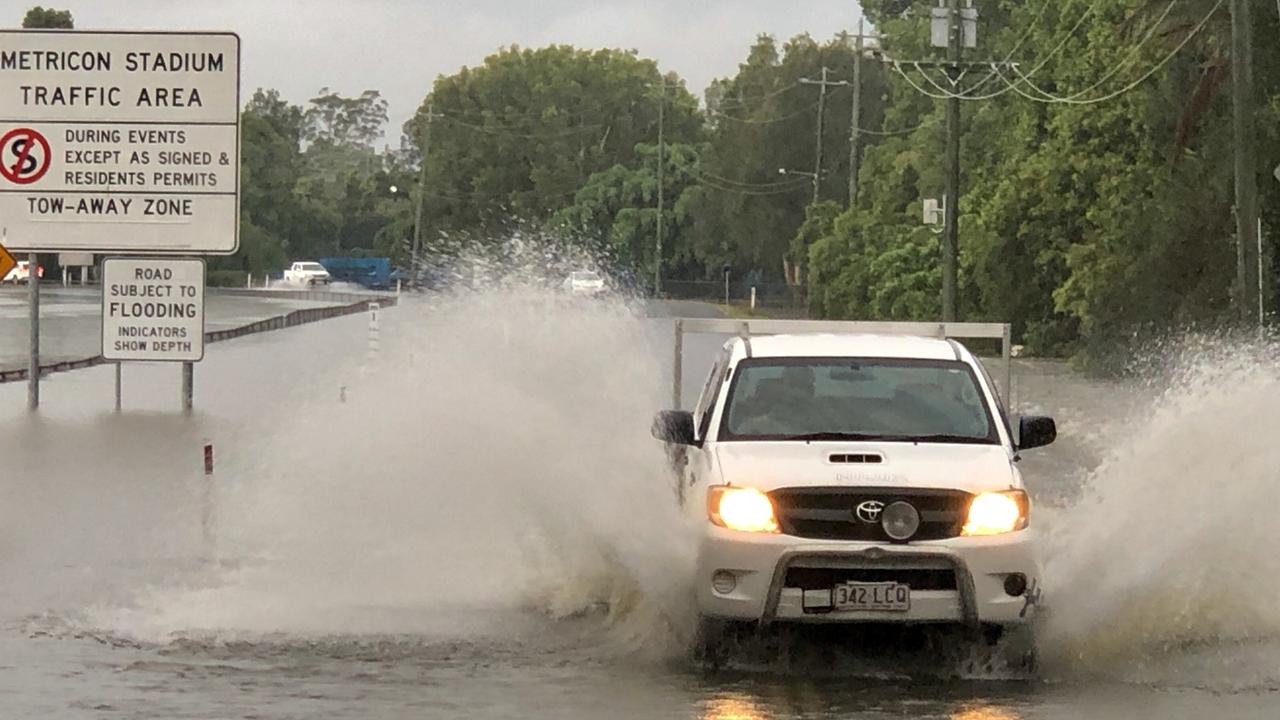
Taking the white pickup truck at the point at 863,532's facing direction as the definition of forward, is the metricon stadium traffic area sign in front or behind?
behind

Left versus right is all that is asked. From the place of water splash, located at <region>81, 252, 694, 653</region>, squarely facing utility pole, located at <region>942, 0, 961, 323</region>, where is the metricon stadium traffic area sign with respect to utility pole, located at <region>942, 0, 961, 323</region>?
left

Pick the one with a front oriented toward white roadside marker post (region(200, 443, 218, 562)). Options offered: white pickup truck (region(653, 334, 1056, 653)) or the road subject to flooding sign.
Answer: the road subject to flooding sign

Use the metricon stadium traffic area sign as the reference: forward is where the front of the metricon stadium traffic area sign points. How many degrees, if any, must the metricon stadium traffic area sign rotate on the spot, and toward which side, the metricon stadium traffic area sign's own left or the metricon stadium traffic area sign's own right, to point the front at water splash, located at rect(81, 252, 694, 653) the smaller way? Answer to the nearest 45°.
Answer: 0° — it already faces it

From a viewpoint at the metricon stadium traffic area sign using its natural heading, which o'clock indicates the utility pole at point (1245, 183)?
The utility pole is roughly at 9 o'clock from the metricon stadium traffic area sign.

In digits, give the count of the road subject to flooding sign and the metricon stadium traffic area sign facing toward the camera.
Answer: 2

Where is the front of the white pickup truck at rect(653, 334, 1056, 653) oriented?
toward the camera

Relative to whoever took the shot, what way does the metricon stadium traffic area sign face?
facing the viewer

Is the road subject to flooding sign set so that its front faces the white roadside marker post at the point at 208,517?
yes

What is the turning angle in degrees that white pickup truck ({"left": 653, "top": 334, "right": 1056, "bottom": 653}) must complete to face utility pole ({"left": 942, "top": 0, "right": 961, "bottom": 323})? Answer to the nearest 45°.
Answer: approximately 180°

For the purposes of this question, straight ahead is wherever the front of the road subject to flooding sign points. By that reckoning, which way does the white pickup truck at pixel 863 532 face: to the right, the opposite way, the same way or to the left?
the same way
